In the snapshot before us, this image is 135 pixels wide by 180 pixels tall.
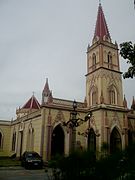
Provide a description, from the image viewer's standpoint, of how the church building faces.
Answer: facing the viewer and to the right of the viewer
